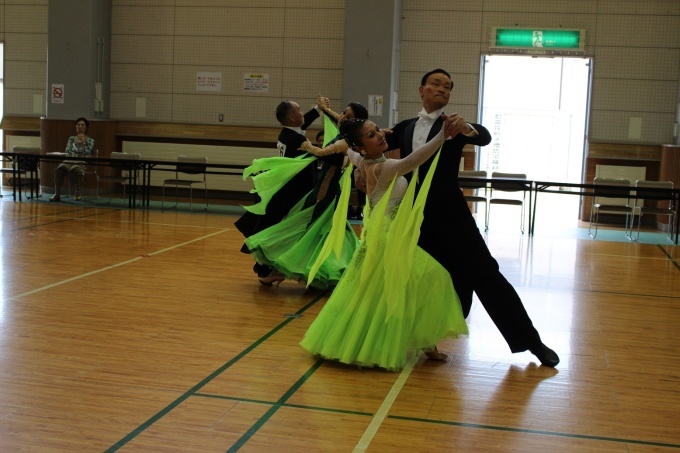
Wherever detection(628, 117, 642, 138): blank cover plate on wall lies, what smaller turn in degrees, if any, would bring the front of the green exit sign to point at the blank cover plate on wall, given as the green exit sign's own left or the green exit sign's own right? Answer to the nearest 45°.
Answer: approximately 90° to the green exit sign's own left

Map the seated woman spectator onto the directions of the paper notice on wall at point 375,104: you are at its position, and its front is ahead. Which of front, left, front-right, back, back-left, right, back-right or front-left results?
right

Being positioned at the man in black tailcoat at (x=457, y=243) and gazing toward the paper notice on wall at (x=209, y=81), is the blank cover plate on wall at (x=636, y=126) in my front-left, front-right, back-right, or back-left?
front-right

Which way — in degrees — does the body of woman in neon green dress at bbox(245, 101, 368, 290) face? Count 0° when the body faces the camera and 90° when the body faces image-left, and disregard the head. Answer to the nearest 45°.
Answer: approximately 45°

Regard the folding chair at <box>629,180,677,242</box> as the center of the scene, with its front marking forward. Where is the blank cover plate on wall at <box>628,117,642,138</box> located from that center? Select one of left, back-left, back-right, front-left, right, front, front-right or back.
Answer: back

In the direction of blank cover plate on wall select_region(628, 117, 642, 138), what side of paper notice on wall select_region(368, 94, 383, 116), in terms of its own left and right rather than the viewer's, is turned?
left

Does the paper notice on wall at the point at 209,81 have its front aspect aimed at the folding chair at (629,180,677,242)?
no

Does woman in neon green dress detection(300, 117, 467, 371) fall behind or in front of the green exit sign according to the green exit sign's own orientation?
in front

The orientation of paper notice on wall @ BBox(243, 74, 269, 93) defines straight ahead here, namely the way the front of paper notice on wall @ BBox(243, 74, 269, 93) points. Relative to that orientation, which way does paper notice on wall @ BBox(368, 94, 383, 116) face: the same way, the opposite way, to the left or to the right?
the same way

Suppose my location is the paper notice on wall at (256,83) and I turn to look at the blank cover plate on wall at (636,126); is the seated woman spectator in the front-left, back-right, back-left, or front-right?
back-right

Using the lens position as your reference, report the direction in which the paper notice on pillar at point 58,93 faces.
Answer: facing the viewer

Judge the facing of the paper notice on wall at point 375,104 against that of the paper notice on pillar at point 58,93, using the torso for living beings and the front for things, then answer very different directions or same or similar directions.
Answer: same or similar directions

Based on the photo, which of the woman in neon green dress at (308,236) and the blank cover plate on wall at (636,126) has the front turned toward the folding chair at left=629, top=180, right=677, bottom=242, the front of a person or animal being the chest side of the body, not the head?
the blank cover plate on wall

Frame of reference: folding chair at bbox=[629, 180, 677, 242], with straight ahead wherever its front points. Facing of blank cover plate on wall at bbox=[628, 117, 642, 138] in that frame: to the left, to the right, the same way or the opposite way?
the same way

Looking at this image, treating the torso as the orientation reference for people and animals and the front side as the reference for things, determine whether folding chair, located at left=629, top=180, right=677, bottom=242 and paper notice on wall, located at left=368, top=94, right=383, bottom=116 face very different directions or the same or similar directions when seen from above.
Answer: same or similar directions

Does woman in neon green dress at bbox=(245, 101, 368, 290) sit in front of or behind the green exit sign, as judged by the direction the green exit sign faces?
in front

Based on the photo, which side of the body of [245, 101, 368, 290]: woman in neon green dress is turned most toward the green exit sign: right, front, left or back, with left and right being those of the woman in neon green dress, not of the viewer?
back

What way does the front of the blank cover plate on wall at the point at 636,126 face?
toward the camera

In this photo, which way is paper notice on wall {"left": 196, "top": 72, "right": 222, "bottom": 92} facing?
toward the camera
